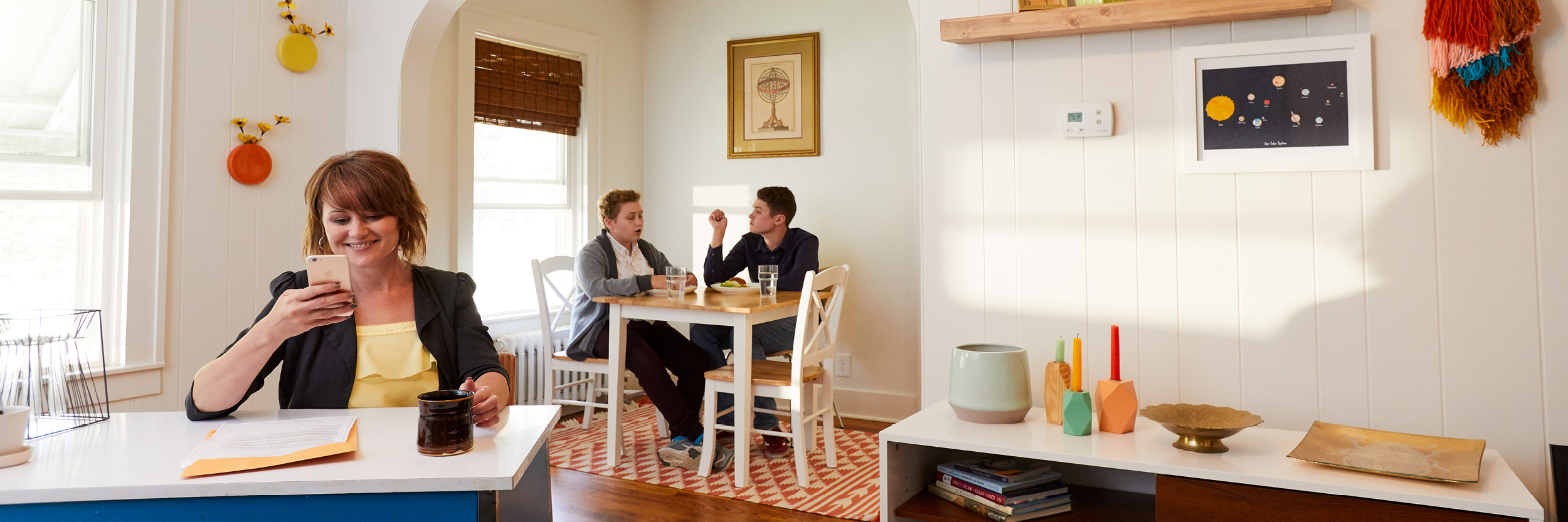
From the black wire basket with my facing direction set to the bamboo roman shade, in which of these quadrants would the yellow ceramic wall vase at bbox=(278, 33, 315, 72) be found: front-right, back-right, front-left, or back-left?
front-left

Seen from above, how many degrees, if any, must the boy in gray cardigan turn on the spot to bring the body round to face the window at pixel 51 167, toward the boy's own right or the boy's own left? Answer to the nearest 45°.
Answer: approximately 135° to the boy's own right

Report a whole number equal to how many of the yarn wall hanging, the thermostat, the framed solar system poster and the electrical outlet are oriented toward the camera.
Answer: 4

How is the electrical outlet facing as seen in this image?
toward the camera

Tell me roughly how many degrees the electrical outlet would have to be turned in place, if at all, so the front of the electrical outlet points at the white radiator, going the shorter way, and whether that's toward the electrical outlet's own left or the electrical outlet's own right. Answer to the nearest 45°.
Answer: approximately 90° to the electrical outlet's own right

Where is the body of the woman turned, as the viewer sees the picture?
toward the camera

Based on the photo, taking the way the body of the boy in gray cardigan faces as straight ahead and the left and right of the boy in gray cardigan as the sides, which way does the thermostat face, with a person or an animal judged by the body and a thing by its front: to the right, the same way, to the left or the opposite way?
to the right

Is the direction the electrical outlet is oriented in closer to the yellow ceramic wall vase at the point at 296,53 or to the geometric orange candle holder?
the geometric orange candle holder

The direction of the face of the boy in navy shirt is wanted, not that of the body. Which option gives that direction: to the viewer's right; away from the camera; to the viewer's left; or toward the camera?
to the viewer's left

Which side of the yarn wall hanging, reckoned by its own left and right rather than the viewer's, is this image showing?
front
